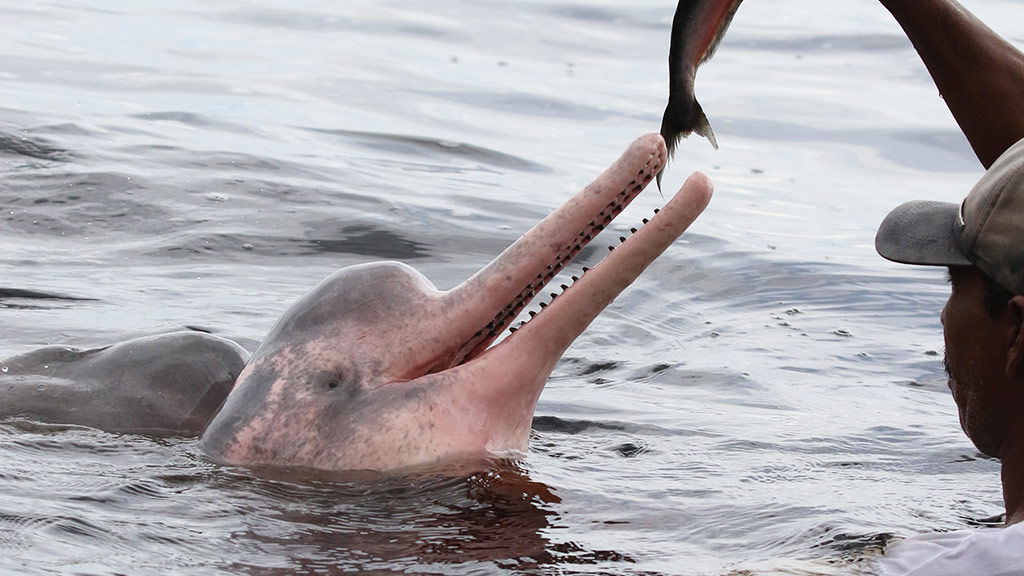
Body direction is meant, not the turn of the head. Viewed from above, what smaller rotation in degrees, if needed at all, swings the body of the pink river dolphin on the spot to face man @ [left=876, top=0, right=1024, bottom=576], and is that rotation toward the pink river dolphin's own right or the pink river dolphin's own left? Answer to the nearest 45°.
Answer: approximately 45° to the pink river dolphin's own right

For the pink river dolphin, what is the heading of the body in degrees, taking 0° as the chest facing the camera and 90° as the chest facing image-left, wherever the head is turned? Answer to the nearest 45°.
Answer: approximately 270°

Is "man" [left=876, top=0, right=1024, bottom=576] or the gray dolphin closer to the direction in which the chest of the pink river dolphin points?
the man

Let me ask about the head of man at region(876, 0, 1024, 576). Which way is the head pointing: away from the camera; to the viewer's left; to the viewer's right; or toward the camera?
to the viewer's left

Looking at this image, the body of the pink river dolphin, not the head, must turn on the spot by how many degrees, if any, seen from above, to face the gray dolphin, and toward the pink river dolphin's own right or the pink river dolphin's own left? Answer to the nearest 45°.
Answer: approximately 135° to the pink river dolphin's own left
